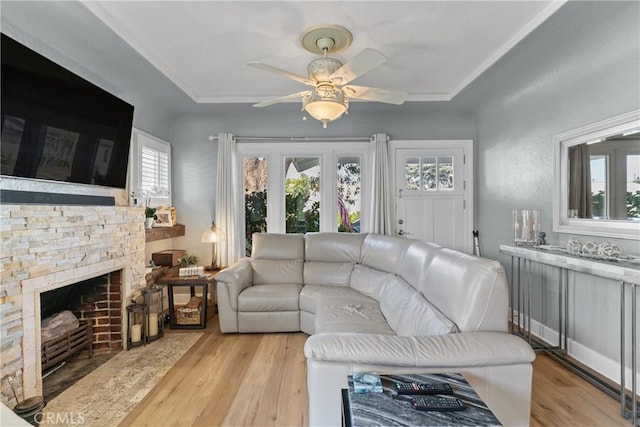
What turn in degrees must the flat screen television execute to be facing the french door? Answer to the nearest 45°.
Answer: approximately 45° to its left

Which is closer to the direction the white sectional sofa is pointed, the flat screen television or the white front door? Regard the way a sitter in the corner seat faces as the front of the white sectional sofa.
the flat screen television

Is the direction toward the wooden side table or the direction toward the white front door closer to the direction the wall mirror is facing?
the wooden side table

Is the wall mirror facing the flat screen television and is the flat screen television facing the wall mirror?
yes

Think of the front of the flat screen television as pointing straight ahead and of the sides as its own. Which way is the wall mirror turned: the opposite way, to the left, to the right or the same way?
the opposite way

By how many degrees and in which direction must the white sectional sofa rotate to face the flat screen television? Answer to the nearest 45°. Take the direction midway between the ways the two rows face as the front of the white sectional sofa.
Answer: approximately 45° to its right

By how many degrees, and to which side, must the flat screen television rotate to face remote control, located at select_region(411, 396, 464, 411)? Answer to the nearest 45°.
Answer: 0° — it already faces it

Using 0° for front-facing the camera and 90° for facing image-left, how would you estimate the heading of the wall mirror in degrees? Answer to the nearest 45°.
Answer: approximately 45°

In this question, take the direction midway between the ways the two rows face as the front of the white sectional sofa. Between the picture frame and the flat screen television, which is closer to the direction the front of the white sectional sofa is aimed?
the flat screen television

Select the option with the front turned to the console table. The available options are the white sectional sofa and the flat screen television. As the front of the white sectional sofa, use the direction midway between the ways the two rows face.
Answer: the flat screen television

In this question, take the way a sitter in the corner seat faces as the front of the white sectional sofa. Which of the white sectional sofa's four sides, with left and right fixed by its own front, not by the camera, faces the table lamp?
right

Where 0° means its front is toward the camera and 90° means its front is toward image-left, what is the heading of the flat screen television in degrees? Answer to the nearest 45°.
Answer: approximately 315°
